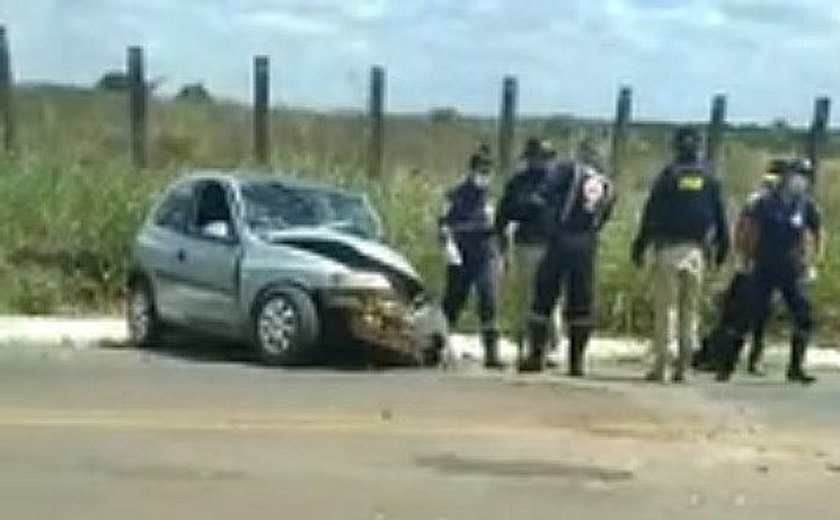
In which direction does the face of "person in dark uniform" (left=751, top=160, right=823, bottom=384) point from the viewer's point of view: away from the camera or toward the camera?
toward the camera

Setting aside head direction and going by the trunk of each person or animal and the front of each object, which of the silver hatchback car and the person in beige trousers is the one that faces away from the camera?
the person in beige trousers

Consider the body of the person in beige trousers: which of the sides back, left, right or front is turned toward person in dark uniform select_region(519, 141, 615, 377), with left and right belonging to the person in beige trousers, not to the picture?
left

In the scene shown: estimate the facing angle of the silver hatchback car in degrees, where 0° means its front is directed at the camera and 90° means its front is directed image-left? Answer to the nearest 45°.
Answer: approximately 315°

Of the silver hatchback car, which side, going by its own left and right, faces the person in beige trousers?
front

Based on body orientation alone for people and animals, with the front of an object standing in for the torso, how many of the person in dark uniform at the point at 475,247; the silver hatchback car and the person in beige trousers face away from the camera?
1

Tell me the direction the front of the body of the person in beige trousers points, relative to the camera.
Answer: away from the camera

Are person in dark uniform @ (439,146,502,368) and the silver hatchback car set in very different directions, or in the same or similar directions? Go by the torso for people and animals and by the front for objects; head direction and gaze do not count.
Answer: same or similar directions

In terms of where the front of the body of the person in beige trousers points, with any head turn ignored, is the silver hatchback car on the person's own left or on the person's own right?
on the person's own left

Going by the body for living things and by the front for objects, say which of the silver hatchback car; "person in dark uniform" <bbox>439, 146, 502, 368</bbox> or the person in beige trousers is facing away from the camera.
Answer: the person in beige trousers

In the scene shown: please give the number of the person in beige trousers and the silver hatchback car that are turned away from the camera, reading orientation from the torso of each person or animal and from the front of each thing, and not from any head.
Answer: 1

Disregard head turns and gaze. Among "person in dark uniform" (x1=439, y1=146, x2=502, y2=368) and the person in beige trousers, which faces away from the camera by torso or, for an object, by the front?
the person in beige trousers

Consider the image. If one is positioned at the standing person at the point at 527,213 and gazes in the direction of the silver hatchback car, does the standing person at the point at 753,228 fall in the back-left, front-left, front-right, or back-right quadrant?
back-right

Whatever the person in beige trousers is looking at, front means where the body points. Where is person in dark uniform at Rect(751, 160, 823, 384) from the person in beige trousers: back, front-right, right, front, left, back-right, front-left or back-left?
front-right

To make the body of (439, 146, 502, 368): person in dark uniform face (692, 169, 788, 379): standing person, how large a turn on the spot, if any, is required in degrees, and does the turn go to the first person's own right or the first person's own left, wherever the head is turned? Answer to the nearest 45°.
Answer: approximately 45° to the first person's own left
